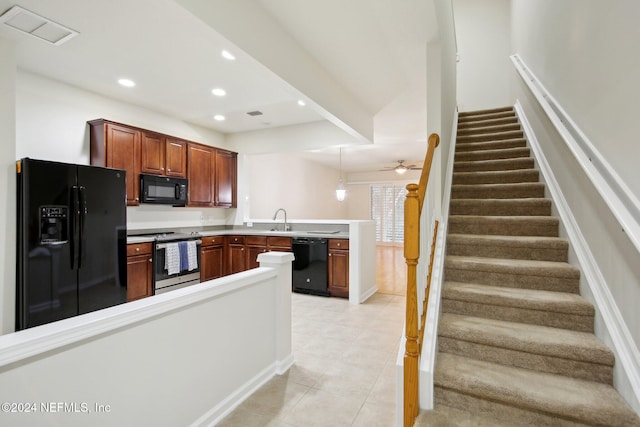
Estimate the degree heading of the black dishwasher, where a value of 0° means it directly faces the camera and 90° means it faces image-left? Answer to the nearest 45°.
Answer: approximately 45°

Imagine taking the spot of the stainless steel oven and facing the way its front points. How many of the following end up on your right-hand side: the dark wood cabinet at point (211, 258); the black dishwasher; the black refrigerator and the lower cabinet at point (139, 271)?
2

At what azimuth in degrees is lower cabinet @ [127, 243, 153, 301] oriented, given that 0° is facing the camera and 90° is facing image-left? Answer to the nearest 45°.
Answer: approximately 315°

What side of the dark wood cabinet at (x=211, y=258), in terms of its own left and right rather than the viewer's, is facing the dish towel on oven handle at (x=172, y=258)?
right

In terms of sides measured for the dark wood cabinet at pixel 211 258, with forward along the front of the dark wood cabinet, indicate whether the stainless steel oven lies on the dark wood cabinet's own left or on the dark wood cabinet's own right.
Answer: on the dark wood cabinet's own right

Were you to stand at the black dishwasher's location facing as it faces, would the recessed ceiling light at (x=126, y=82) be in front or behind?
in front

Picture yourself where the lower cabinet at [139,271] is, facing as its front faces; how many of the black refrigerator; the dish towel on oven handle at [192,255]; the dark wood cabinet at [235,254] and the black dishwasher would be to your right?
1

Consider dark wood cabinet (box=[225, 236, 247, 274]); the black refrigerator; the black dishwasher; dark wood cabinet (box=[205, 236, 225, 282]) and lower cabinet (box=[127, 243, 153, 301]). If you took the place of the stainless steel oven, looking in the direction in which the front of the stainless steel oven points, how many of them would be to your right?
2

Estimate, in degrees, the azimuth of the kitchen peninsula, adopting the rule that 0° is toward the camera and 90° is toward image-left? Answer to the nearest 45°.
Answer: approximately 45°

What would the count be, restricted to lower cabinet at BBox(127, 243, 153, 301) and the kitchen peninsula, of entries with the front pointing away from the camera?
0

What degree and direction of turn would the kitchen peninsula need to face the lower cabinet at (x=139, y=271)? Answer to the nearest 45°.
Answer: approximately 45° to its right

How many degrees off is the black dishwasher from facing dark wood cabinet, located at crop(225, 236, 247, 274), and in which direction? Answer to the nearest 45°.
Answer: approximately 90° to its right

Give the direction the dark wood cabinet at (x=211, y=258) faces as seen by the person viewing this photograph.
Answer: facing the viewer and to the right of the viewer

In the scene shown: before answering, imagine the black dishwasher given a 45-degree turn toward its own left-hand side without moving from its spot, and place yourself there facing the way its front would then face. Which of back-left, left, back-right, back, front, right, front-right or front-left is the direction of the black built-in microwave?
right
